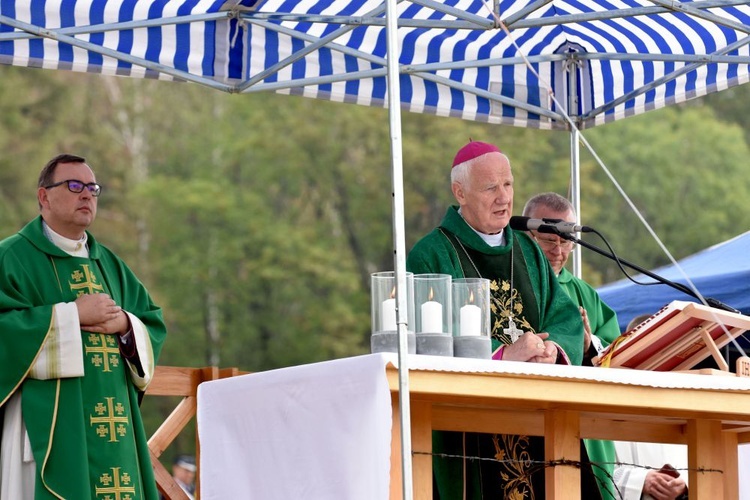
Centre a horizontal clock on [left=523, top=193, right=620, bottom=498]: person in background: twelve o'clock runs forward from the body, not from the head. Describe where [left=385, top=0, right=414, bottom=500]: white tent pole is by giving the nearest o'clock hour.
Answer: The white tent pole is roughly at 2 o'clock from the person in background.

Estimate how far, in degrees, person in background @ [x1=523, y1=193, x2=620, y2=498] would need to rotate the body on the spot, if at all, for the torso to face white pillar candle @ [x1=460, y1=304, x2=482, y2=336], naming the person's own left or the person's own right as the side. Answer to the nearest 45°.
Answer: approximately 45° to the person's own right

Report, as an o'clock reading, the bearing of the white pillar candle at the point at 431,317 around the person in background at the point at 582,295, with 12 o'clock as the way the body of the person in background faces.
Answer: The white pillar candle is roughly at 2 o'clock from the person in background.

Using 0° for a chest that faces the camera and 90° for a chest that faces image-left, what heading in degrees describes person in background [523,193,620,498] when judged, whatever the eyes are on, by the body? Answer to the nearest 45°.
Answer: approximately 315°

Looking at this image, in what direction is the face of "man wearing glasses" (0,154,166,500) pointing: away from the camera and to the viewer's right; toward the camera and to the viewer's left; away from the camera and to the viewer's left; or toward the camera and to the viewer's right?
toward the camera and to the viewer's right

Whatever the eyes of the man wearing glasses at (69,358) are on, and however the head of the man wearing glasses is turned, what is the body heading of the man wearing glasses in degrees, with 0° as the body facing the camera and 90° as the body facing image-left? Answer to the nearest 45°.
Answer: approximately 315°

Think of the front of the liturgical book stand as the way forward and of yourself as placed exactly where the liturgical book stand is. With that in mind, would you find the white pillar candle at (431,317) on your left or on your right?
on your left

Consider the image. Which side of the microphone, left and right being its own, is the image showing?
left

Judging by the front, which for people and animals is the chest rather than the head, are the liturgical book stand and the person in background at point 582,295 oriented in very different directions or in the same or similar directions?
very different directions

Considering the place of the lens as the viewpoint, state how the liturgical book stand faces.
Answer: facing away from the viewer and to the left of the viewer
